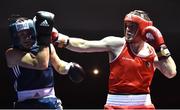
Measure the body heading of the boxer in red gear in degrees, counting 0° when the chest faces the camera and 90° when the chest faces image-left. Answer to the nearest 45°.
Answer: approximately 45°
